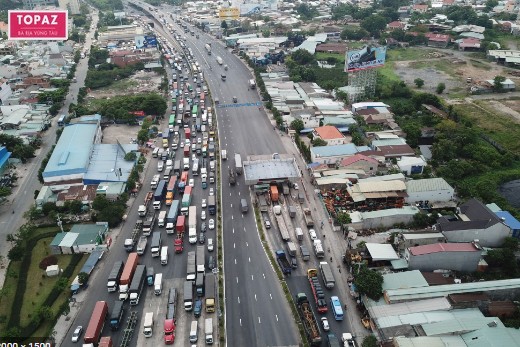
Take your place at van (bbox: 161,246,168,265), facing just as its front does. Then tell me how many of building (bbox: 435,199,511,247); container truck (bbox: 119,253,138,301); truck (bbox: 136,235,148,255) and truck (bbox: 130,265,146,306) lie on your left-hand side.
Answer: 1

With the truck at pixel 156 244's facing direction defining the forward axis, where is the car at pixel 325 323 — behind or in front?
in front

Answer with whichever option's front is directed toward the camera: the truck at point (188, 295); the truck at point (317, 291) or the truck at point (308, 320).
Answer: the truck at point (188, 295)

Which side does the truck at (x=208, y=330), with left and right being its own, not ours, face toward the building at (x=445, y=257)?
left

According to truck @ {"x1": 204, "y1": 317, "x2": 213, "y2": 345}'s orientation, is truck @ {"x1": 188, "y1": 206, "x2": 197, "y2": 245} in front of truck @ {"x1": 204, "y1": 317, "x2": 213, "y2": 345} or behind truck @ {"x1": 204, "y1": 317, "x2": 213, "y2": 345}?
behind

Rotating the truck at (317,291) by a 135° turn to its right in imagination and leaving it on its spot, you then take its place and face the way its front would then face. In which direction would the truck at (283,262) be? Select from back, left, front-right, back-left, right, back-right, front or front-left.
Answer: back

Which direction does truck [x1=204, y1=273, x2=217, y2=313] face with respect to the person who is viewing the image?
facing the viewer

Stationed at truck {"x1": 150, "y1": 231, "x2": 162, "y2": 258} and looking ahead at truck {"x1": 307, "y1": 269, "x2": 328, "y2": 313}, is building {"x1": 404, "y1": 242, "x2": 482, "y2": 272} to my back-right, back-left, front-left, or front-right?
front-left

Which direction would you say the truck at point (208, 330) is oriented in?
toward the camera

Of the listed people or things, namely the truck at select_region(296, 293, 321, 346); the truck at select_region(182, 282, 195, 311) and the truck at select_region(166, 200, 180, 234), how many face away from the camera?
1

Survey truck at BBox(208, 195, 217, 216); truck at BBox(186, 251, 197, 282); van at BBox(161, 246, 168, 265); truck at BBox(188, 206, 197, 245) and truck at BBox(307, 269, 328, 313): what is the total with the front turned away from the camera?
1

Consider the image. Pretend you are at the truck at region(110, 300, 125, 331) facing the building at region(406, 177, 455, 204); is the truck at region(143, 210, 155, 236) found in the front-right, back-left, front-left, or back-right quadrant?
front-left

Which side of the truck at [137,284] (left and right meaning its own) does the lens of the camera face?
front

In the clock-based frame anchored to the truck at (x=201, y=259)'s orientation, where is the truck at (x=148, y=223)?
the truck at (x=148, y=223) is roughly at 5 o'clock from the truck at (x=201, y=259).

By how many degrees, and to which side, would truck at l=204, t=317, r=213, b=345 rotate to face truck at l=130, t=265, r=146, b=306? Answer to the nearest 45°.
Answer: approximately 135° to its right
